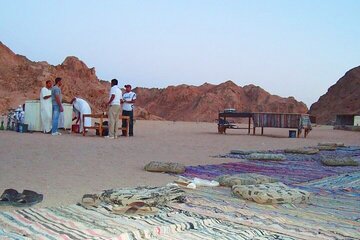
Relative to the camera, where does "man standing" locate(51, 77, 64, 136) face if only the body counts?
to the viewer's right

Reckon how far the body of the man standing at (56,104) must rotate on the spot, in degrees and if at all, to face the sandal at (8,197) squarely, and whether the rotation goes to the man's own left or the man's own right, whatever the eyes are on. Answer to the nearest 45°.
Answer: approximately 90° to the man's own right

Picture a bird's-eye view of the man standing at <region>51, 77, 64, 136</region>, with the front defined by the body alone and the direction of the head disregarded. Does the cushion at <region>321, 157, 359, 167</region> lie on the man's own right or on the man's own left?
on the man's own right

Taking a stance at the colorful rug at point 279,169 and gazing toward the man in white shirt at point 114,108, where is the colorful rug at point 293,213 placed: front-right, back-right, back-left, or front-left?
back-left

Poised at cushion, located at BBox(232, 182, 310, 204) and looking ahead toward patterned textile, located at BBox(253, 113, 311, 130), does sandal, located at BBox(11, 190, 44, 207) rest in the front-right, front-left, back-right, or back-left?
back-left

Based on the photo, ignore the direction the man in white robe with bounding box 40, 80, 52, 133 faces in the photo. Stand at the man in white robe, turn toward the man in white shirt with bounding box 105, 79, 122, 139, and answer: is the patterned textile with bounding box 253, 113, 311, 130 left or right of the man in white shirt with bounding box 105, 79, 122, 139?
left

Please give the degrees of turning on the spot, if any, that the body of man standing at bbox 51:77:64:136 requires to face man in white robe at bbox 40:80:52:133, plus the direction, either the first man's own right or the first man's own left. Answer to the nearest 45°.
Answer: approximately 135° to the first man's own left

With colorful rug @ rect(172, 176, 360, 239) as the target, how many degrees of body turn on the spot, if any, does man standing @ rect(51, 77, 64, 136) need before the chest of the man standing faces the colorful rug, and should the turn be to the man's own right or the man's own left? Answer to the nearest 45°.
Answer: approximately 90° to the man's own right

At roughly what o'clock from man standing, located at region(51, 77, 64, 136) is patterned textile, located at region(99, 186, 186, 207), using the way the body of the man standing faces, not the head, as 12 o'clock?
The patterned textile is roughly at 3 o'clock from the man standing.
